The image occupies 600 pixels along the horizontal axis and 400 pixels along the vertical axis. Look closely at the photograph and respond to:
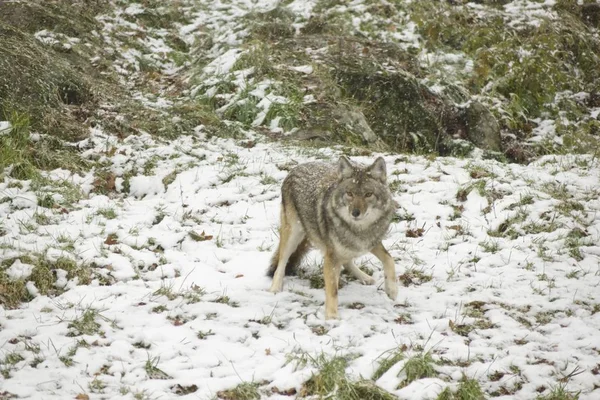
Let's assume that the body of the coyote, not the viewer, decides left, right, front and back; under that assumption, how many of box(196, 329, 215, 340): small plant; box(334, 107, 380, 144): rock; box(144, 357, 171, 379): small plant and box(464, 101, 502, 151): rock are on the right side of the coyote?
2

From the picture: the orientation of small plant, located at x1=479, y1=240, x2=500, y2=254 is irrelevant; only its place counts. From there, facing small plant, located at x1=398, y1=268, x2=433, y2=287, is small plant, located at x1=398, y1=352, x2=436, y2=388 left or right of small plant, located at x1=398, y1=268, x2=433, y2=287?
left

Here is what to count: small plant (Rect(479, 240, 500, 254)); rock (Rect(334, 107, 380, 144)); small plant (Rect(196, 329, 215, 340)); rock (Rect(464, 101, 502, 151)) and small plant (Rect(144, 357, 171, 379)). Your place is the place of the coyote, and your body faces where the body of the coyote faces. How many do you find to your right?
2

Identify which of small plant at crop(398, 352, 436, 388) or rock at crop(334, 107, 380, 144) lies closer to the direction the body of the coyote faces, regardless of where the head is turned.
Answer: the small plant

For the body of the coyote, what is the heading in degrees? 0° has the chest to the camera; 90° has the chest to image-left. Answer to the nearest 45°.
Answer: approximately 315°

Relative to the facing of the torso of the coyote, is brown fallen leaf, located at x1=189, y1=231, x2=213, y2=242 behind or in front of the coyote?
behind

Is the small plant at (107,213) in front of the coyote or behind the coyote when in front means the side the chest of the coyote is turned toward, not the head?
behind

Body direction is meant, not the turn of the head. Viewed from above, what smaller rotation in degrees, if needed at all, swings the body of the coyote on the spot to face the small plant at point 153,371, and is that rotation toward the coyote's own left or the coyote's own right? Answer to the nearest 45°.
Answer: approximately 90° to the coyote's own right

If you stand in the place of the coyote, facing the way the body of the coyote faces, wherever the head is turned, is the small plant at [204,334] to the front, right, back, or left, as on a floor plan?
right

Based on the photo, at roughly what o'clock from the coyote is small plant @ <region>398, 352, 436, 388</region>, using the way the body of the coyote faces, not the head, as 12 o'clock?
The small plant is roughly at 1 o'clock from the coyote.
